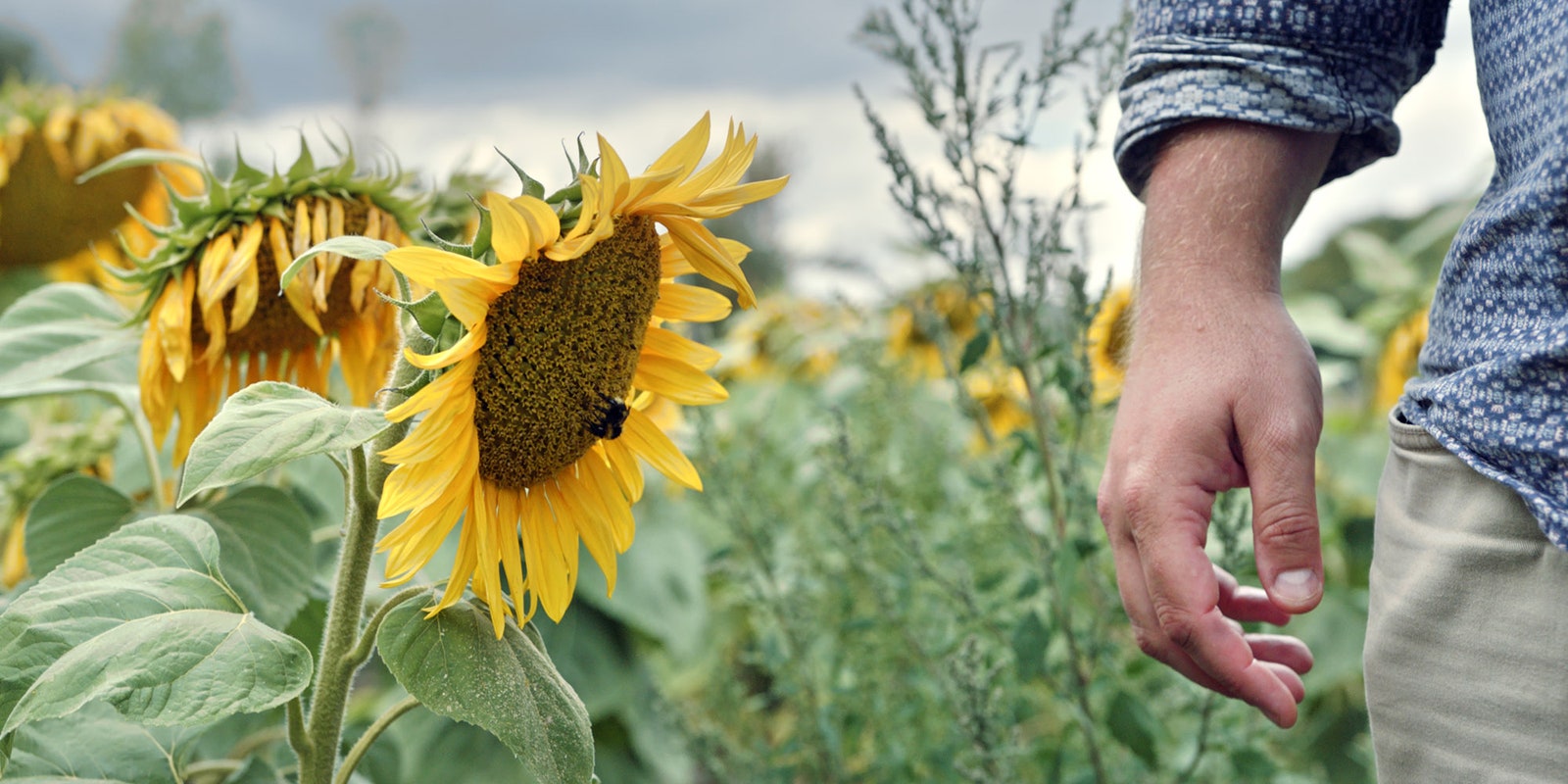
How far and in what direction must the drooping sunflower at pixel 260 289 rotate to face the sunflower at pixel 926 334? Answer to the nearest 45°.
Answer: approximately 135° to its left

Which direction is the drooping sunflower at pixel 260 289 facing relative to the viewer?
toward the camera

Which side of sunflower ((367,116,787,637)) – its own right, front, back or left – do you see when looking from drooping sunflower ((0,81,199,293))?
back

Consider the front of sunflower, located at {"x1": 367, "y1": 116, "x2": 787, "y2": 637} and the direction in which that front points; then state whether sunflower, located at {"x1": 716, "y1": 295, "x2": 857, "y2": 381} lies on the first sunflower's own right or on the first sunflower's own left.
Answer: on the first sunflower's own left

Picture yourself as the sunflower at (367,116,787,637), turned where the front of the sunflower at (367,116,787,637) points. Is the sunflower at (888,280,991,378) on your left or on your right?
on your left

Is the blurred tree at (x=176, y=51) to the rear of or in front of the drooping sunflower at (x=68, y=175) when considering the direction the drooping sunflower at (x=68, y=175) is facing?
to the rear

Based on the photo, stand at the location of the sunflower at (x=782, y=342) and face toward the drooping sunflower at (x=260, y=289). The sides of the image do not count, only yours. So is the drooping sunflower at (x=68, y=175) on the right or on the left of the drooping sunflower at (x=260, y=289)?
right

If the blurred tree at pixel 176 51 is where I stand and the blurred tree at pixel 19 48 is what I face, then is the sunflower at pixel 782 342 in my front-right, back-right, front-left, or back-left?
back-left

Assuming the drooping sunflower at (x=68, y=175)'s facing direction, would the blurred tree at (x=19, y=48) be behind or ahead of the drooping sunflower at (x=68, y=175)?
behind

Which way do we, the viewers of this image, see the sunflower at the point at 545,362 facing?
facing the viewer and to the right of the viewer

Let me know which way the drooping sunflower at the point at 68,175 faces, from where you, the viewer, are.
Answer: facing the viewer

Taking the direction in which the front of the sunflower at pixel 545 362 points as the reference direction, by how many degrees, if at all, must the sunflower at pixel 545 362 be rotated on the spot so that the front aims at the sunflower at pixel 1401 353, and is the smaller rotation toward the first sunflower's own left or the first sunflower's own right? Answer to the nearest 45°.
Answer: approximately 90° to the first sunflower's own left

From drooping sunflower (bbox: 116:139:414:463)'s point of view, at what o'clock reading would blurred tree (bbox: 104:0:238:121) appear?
The blurred tree is roughly at 6 o'clock from the drooping sunflower.
